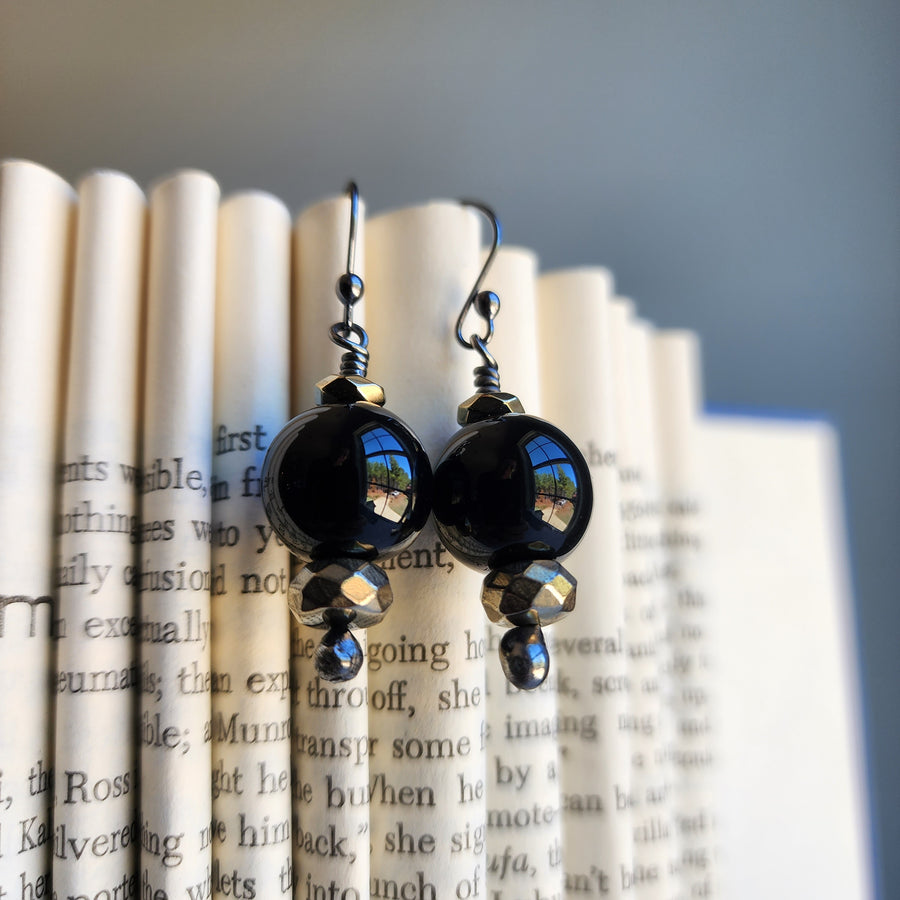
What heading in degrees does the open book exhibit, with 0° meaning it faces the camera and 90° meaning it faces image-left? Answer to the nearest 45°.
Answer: approximately 0°
